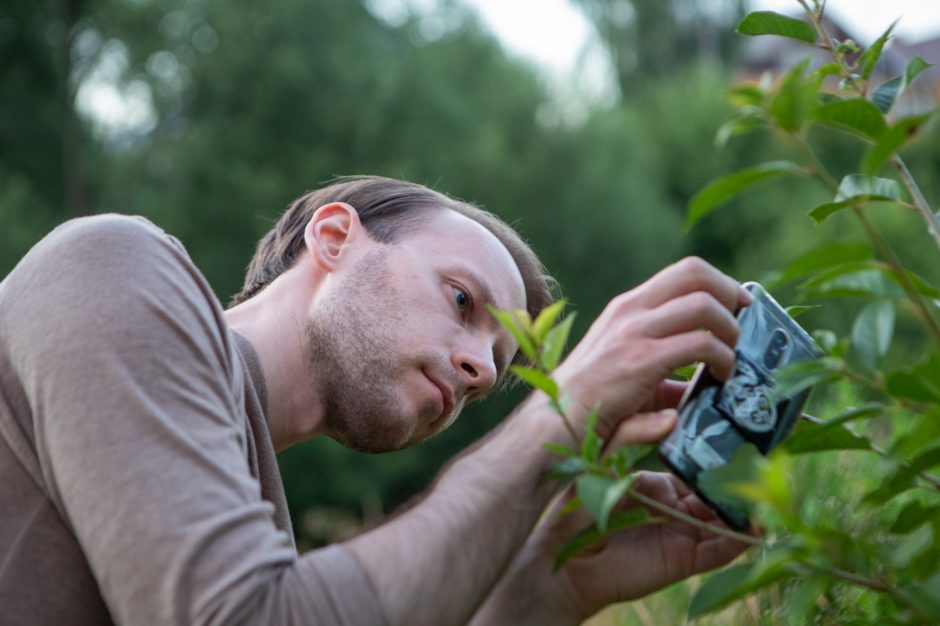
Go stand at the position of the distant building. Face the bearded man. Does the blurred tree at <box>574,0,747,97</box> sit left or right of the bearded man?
right

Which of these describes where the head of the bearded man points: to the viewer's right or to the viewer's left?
to the viewer's right

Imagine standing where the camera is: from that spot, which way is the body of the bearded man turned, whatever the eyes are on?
to the viewer's right
